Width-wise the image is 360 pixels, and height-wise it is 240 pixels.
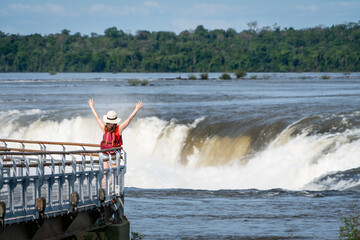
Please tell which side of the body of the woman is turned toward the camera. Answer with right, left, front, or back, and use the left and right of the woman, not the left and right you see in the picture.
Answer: back

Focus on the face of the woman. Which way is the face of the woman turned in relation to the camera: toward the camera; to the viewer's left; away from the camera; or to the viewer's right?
away from the camera
